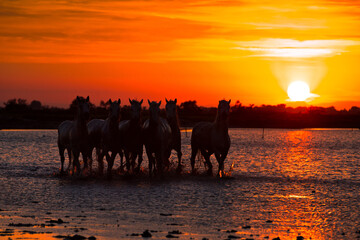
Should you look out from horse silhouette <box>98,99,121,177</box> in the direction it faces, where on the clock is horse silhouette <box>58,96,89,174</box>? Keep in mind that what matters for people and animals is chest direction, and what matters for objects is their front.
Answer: horse silhouette <box>58,96,89,174</box> is roughly at 4 o'clock from horse silhouette <box>98,99,121,177</box>.

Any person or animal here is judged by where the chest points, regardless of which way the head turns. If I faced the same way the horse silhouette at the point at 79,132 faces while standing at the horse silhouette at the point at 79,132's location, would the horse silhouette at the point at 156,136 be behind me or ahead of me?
ahead

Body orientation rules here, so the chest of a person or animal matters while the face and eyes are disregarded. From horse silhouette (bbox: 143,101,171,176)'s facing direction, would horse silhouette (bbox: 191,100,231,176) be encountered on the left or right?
on its left

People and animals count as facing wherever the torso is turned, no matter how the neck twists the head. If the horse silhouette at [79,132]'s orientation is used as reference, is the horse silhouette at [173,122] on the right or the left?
on its left

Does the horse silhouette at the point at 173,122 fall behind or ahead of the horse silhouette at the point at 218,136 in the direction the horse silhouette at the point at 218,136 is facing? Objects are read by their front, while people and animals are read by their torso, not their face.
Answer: behind

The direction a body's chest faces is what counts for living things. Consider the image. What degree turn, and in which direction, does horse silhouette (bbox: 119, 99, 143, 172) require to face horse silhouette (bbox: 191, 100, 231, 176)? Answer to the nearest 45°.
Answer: approximately 45° to its left

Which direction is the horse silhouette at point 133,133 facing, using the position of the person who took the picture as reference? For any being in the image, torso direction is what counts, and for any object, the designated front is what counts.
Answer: facing the viewer and to the right of the viewer

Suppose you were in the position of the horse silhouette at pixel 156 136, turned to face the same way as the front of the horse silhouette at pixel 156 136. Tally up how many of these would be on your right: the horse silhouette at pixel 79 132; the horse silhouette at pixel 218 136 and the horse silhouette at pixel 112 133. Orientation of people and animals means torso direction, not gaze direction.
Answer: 2

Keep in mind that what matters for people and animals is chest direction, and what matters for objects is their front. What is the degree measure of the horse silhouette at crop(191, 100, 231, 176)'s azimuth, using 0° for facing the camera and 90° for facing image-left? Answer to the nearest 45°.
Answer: approximately 315°

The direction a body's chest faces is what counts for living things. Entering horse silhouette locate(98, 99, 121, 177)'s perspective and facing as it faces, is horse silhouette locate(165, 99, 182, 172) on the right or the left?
on its left
